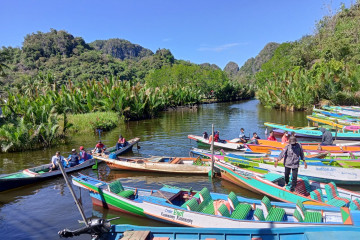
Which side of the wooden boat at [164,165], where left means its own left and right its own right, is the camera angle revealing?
left

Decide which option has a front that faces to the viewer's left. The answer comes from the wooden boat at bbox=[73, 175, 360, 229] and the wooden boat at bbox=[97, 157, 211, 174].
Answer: the wooden boat at bbox=[97, 157, 211, 174]

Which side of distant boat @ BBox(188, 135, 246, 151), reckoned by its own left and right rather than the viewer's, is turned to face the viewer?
left

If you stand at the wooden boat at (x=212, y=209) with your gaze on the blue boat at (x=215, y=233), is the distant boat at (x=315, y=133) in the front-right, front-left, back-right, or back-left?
back-left

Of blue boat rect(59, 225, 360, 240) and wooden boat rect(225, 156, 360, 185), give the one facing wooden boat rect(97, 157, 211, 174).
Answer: wooden boat rect(225, 156, 360, 185)

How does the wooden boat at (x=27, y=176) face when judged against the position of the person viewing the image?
facing the viewer and to the left of the viewer

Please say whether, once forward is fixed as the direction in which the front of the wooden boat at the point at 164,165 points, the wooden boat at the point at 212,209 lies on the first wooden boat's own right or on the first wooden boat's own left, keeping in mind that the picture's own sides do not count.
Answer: on the first wooden boat's own left

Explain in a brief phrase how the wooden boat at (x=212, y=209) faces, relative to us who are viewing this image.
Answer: facing to the right of the viewer
